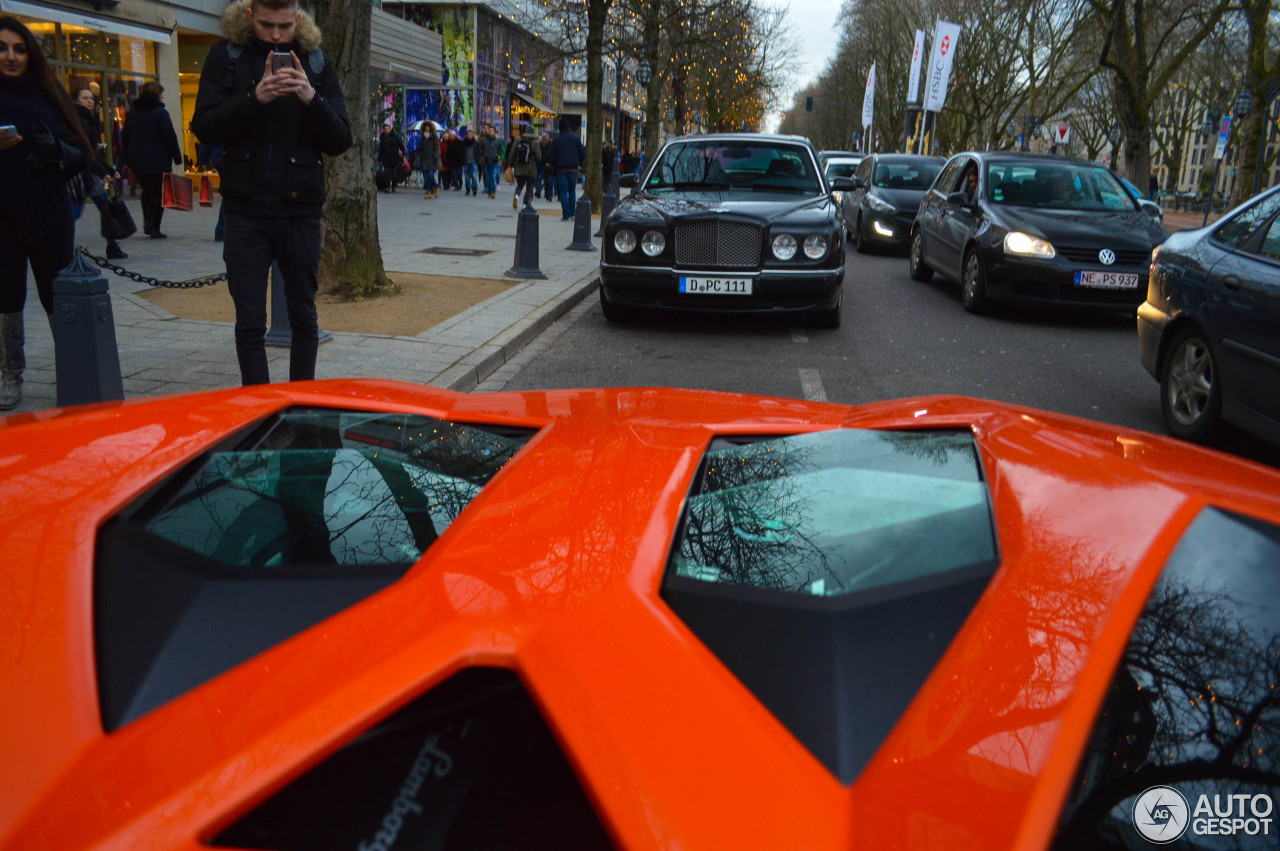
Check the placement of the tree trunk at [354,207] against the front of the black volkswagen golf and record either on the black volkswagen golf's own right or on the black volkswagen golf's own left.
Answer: on the black volkswagen golf's own right

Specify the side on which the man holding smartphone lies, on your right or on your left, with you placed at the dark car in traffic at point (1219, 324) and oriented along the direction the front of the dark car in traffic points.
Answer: on your right

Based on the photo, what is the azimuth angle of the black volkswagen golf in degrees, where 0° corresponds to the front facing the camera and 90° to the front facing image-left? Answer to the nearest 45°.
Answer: approximately 315°

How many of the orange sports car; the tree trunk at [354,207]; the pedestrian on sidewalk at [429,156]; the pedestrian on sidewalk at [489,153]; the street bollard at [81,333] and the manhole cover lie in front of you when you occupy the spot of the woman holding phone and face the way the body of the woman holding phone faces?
2

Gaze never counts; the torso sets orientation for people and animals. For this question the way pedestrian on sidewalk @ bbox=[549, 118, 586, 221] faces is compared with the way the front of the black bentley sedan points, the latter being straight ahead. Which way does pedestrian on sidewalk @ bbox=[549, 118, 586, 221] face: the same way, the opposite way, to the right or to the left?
the opposite way

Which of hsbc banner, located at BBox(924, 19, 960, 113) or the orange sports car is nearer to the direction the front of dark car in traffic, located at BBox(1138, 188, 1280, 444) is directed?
the orange sports car

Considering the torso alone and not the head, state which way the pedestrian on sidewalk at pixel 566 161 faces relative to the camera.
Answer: away from the camera

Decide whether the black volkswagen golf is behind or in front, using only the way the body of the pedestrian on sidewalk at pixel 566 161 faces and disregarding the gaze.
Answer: behind

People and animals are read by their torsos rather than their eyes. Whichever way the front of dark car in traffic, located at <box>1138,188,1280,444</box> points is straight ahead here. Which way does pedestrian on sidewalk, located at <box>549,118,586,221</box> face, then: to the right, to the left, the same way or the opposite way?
the opposite way

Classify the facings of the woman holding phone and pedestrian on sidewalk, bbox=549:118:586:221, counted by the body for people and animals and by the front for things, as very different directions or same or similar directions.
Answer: very different directions

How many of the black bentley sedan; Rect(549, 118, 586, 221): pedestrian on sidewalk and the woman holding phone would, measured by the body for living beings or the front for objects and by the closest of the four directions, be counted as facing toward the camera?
2
